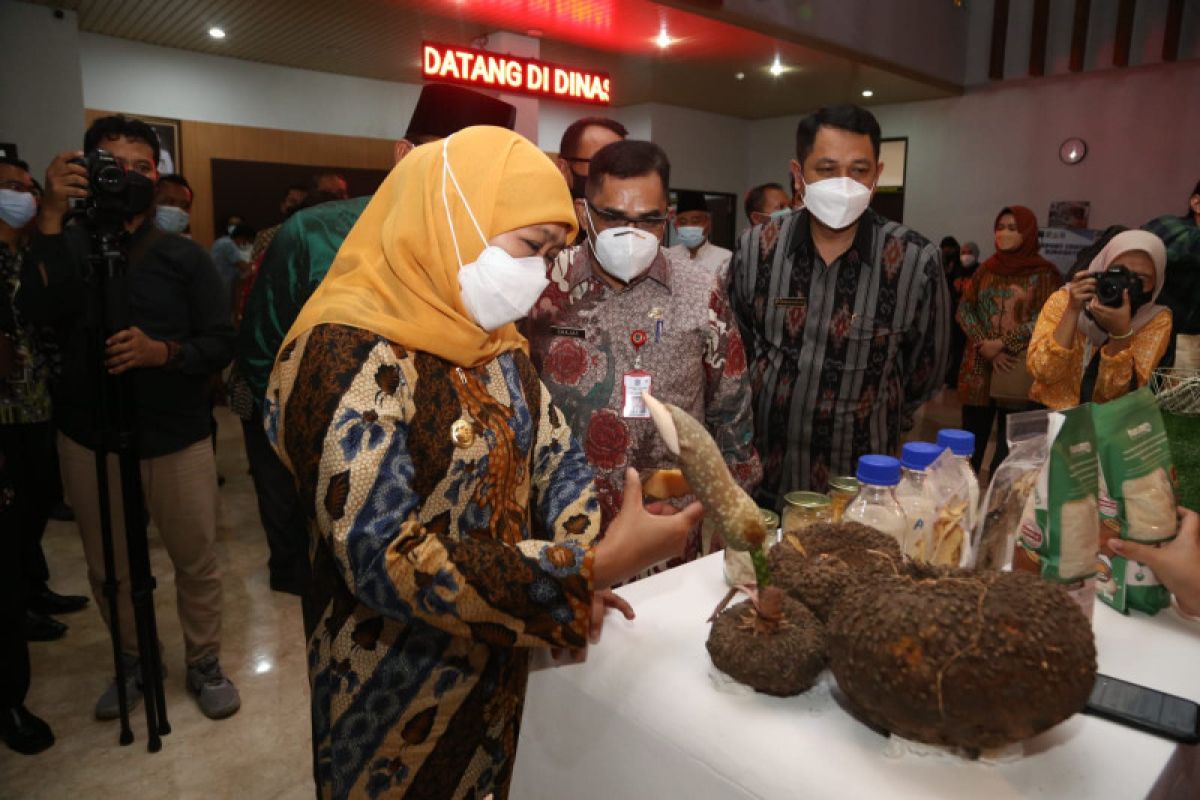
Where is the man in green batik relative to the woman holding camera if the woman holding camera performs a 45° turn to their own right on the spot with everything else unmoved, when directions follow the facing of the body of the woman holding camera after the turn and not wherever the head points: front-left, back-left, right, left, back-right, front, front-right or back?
front

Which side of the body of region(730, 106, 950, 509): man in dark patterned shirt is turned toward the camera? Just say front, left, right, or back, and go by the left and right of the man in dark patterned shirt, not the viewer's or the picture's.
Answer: front

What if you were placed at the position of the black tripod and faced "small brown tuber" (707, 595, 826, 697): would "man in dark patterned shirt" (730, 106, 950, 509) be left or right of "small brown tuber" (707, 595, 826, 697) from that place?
left

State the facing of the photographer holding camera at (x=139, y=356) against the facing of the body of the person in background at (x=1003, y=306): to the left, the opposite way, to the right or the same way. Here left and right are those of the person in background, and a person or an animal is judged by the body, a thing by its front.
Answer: to the left

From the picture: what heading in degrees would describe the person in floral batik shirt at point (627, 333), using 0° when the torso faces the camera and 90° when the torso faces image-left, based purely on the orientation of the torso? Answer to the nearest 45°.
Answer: approximately 0°

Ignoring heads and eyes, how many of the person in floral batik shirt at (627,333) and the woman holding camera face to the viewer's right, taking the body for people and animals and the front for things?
0

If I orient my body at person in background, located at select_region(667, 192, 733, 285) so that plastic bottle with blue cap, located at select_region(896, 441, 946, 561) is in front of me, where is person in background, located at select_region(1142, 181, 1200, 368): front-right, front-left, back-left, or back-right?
front-left

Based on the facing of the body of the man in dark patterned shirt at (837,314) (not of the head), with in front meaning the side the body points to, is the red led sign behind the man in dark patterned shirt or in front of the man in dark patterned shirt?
behind
